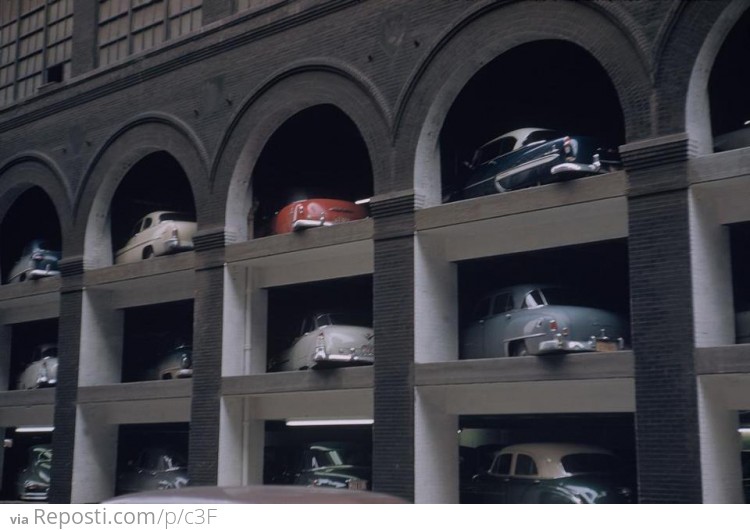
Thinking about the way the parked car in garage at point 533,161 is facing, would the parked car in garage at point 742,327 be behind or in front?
behind
